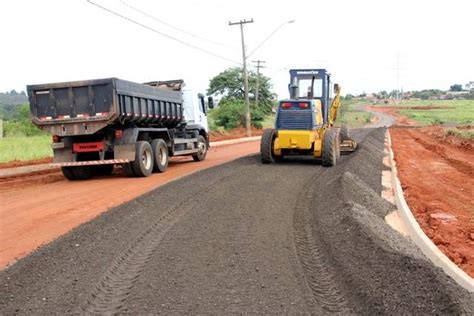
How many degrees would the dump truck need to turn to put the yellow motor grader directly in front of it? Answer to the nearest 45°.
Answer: approximately 45° to its right

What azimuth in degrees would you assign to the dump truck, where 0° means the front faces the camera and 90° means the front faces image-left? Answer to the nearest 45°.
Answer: approximately 225°

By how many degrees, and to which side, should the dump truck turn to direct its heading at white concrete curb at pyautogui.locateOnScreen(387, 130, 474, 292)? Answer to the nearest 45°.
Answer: approximately 90° to its right

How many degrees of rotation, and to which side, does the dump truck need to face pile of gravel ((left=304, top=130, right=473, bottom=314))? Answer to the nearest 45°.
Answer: approximately 135° to its right

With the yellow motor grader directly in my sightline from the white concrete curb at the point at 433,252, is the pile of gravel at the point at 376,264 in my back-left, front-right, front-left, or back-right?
back-left
